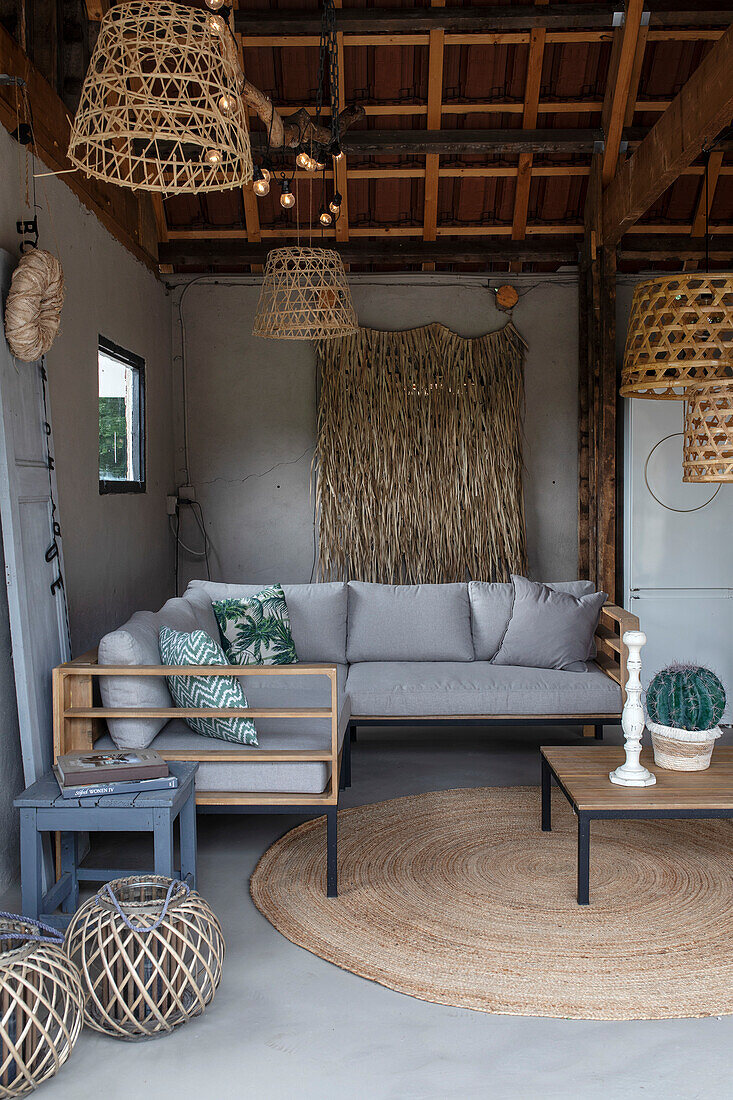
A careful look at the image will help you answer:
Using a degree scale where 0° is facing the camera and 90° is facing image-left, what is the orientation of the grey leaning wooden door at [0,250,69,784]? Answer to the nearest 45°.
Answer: approximately 270°

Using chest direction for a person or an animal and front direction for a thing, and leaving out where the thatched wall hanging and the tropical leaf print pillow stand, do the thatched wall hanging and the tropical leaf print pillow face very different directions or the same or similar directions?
same or similar directions

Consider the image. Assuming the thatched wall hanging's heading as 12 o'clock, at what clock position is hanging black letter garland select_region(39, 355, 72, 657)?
The hanging black letter garland is roughly at 1 o'clock from the thatched wall hanging.

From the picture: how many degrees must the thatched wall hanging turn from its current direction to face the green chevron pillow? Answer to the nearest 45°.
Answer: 0° — it already faces it

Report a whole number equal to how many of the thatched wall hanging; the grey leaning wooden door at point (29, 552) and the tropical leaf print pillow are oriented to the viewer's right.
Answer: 1

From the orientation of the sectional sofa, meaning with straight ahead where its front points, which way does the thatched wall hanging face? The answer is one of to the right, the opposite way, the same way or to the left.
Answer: the same way

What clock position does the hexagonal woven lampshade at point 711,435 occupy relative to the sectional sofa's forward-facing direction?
The hexagonal woven lampshade is roughly at 10 o'clock from the sectional sofa.

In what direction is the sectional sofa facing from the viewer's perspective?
toward the camera

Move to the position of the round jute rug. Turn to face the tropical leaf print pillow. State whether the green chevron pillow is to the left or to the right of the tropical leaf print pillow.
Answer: left

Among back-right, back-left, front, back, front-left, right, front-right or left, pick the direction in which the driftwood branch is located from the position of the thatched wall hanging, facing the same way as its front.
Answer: front

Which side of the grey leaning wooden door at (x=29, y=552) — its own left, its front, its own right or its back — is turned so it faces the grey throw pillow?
front

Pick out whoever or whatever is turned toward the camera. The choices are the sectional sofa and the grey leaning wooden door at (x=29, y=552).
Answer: the sectional sofa

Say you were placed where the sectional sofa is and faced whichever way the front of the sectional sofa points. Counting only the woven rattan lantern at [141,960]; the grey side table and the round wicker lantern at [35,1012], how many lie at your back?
0

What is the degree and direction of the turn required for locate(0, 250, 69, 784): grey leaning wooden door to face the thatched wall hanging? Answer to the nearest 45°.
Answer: approximately 45° to its left

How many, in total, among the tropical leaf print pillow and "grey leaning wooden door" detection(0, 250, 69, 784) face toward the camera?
1

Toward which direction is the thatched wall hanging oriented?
toward the camera

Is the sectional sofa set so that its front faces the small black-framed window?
no
